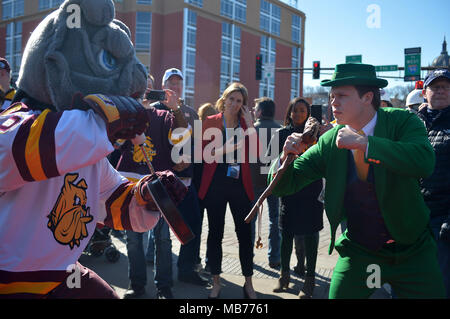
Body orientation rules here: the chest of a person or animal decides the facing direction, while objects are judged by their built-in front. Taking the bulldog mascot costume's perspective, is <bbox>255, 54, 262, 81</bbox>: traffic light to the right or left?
on its left

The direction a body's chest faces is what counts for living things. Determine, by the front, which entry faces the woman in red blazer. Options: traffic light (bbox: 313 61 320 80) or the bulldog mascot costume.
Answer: the traffic light

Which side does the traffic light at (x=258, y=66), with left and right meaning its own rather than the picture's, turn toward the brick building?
back

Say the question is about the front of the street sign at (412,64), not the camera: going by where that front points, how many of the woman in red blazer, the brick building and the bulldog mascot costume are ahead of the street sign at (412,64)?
2

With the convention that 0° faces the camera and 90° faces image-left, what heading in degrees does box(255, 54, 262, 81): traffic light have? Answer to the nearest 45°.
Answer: approximately 0°
